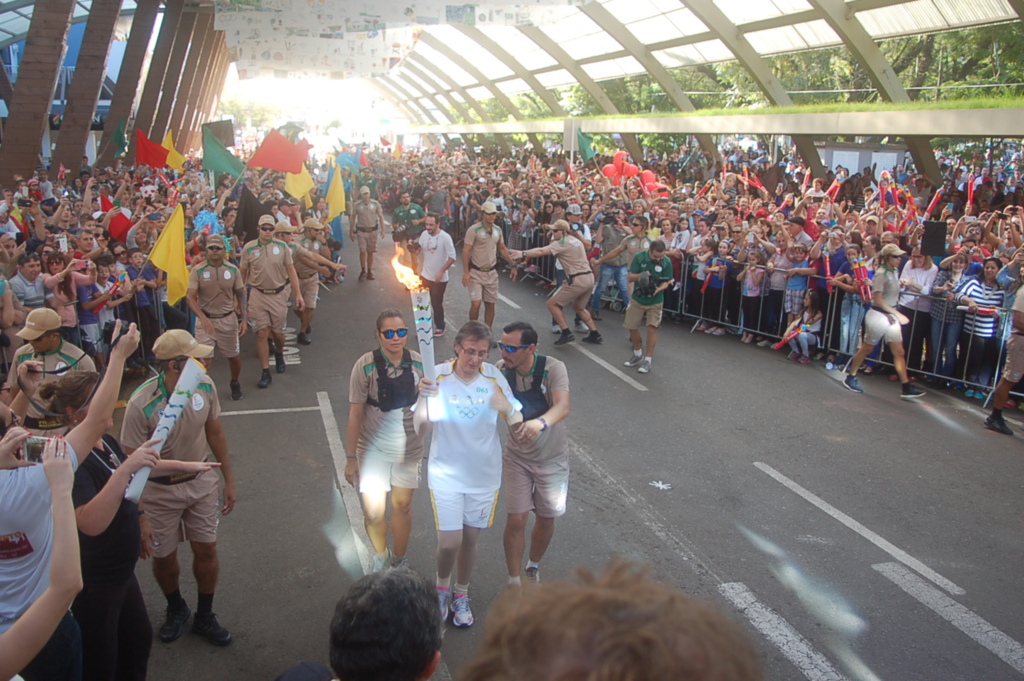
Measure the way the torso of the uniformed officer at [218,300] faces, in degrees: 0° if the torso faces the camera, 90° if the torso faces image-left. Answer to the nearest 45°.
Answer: approximately 0°

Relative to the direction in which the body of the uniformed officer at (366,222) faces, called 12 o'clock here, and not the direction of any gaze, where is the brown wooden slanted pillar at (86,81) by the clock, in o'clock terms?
The brown wooden slanted pillar is roughly at 4 o'clock from the uniformed officer.

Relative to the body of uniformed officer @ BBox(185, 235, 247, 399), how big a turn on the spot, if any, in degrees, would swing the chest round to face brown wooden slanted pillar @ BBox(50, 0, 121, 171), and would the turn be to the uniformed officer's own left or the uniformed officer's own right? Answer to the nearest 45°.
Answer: approximately 180°
